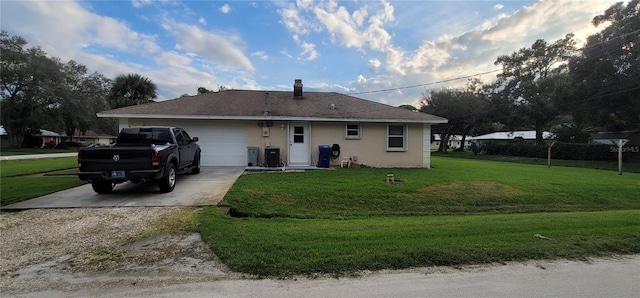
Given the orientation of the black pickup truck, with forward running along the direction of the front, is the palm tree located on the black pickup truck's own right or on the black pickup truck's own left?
on the black pickup truck's own left

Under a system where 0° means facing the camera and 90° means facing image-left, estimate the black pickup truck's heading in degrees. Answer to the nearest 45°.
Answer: approximately 225°

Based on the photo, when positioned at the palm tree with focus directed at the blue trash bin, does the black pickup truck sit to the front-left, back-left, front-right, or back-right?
front-right

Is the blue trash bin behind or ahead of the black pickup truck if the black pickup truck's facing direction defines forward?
ahead
